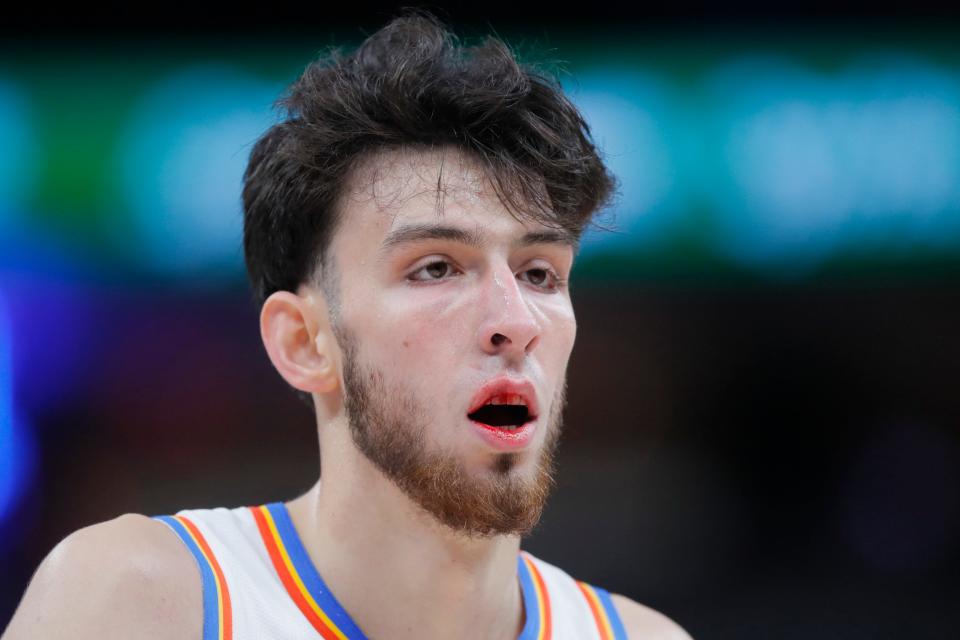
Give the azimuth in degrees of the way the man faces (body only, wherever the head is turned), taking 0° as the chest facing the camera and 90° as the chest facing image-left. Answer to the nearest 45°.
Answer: approximately 315°
